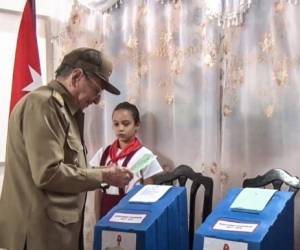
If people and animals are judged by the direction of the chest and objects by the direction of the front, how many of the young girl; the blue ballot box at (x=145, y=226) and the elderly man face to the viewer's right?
1

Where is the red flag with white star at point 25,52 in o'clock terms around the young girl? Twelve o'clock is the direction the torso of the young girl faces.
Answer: The red flag with white star is roughly at 2 o'clock from the young girl.

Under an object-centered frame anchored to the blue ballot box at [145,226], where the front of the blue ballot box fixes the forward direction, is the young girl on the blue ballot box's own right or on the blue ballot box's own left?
on the blue ballot box's own right

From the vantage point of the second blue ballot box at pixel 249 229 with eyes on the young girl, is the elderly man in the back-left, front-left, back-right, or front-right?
front-left

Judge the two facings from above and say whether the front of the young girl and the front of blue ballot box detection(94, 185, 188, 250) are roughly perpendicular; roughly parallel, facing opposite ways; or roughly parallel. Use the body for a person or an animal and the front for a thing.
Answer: roughly parallel

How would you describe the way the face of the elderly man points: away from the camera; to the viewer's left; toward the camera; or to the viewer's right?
to the viewer's right

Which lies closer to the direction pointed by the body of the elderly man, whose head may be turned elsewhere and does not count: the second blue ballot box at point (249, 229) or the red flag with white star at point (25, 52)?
the second blue ballot box

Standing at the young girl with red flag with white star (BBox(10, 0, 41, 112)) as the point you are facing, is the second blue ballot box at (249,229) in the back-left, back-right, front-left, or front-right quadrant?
back-left

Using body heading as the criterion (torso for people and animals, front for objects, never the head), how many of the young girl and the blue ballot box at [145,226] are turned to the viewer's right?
0

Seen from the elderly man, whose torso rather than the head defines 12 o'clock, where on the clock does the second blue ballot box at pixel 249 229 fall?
The second blue ballot box is roughly at 1 o'clock from the elderly man.

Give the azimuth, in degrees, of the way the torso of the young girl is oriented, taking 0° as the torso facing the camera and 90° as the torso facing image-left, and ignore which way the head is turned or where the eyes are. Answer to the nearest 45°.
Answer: approximately 45°

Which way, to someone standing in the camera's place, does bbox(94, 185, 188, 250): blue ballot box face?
facing the viewer and to the left of the viewer

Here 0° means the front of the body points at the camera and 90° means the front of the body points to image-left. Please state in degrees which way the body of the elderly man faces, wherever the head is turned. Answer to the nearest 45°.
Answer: approximately 270°
